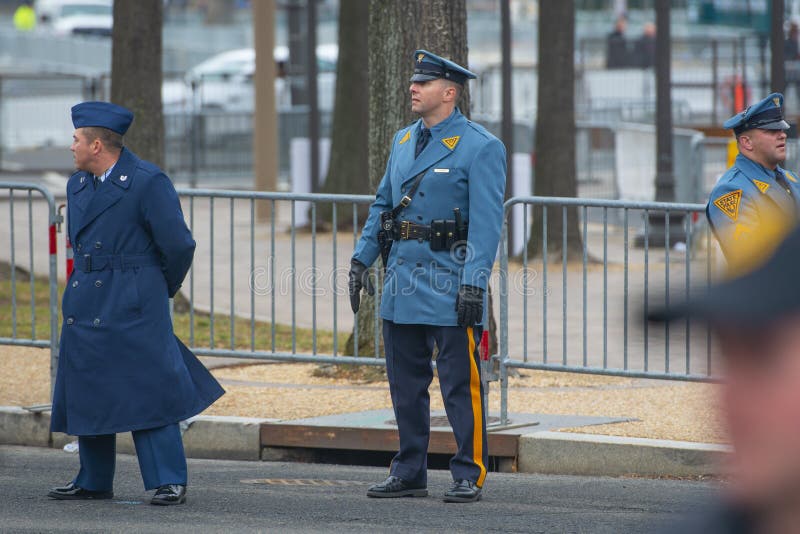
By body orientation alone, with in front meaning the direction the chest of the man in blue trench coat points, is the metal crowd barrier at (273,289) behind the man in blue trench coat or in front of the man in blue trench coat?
behind

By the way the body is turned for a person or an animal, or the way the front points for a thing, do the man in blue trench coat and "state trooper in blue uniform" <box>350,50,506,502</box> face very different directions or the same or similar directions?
same or similar directions

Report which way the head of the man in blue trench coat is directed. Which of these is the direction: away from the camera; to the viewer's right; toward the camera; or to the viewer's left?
to the viewer's left

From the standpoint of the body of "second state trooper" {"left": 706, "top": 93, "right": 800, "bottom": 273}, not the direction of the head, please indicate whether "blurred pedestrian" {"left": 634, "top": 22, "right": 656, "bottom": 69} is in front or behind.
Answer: behind

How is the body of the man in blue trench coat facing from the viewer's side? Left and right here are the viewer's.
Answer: facing the viewer and to the left of the viewer

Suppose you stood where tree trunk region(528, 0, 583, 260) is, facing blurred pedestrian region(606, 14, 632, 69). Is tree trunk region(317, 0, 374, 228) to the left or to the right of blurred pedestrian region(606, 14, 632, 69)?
left

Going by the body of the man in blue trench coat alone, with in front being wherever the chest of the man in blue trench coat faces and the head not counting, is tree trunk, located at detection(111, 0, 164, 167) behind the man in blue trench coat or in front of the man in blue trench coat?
behind

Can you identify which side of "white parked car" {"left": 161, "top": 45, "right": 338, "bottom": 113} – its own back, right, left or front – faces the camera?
left

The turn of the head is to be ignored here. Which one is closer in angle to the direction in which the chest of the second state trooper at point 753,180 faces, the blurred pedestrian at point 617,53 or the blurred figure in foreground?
the blurred figure in foreground

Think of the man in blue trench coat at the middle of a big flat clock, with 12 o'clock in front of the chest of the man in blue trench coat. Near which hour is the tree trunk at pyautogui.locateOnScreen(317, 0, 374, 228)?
The tree trunk is roughly at 5 o'clock from the man in blue trench coat.

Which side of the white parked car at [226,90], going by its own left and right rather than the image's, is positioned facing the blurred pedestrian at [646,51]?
back

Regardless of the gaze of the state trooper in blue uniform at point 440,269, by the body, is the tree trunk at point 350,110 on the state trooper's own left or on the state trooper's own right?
on the state trooper's own right
